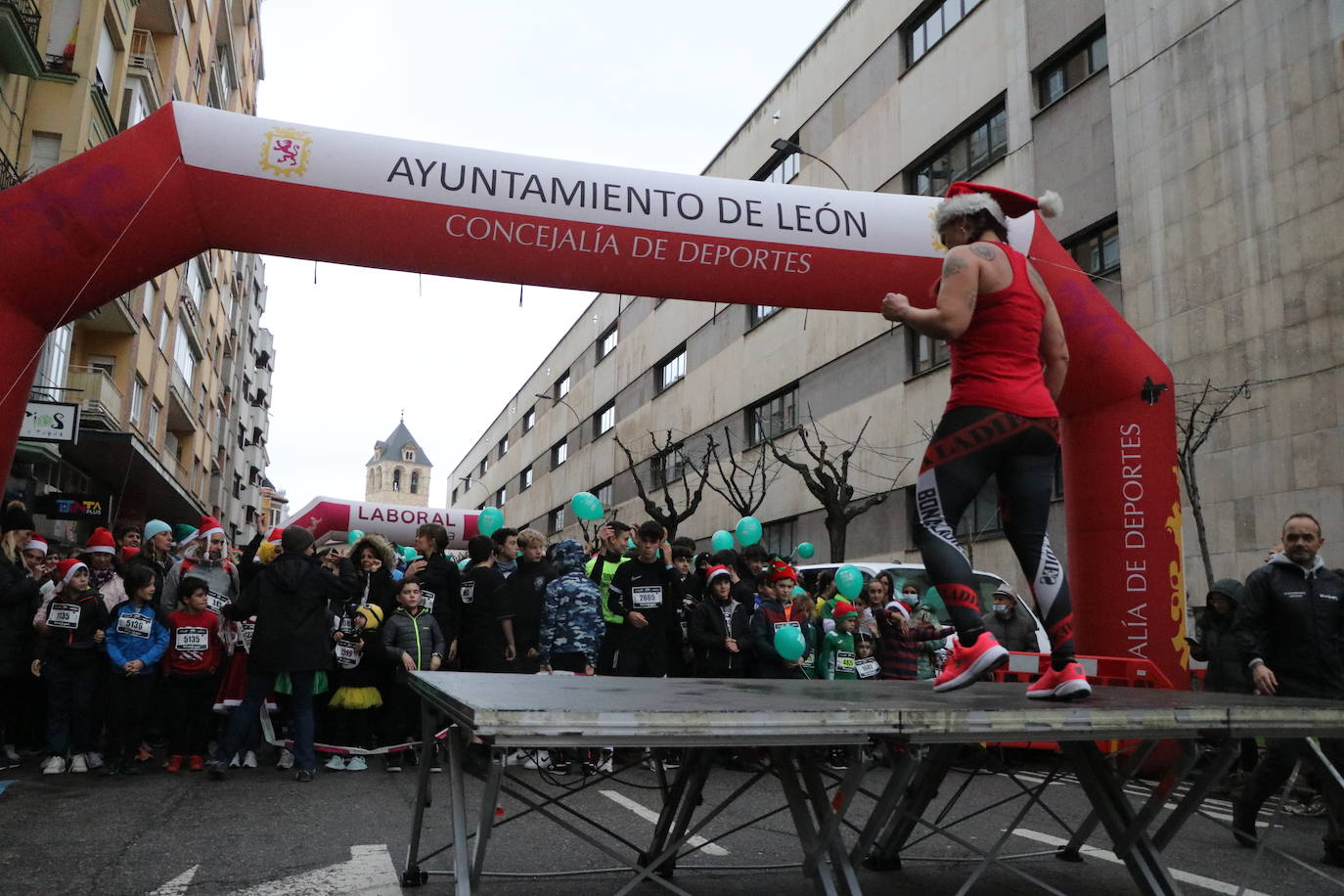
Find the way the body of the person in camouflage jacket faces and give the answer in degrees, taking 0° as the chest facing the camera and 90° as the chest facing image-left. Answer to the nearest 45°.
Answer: approximately 180°

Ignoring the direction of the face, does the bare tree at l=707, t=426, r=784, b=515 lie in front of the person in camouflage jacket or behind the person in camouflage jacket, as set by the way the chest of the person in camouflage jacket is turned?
in front

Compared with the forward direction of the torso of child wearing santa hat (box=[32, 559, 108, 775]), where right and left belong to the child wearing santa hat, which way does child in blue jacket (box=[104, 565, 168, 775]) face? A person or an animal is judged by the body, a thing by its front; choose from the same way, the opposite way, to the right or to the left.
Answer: the same way

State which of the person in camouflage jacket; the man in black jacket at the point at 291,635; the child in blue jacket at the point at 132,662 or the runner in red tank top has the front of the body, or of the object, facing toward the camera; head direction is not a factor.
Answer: the child in blue jacket

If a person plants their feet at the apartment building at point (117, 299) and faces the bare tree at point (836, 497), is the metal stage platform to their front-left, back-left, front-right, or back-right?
front-right

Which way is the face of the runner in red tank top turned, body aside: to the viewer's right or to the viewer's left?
to the viewer's left

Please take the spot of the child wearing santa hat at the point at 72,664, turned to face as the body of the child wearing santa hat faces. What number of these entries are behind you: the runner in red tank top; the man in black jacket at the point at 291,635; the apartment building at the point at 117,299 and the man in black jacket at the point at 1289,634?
1

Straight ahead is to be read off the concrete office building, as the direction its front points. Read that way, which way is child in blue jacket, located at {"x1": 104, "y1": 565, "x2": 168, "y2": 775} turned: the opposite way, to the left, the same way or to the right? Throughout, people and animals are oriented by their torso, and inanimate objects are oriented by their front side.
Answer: to the left

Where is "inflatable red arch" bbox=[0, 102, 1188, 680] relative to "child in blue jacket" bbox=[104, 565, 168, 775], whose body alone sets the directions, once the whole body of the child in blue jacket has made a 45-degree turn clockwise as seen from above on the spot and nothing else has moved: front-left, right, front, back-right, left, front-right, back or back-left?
left

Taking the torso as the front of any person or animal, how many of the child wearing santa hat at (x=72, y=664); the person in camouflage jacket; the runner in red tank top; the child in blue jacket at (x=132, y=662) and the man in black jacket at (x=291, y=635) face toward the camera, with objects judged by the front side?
2

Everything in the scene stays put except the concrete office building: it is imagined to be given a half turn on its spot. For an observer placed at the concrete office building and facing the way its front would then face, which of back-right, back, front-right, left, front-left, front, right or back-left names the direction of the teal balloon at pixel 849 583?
back

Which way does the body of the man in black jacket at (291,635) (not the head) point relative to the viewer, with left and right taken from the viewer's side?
facing away from the viewer

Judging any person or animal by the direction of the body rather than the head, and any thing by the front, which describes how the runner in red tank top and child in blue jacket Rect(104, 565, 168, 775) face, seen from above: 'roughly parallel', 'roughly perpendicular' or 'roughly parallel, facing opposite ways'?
roughly parallel, facing opposite ways

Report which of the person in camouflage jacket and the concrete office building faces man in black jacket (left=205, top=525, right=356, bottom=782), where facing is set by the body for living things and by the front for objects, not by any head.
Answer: the concrete office building

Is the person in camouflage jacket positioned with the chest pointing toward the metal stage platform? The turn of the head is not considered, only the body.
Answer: no

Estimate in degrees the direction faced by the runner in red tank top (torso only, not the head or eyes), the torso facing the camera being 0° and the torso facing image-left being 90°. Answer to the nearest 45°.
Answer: approximately 135°

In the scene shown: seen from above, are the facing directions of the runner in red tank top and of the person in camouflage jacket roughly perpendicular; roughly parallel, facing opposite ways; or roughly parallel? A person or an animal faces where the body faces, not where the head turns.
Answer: roughly parallel

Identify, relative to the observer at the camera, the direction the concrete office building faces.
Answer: facing the viewer and to the left of the viewer

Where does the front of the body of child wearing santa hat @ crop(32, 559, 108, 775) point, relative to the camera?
toward the camera

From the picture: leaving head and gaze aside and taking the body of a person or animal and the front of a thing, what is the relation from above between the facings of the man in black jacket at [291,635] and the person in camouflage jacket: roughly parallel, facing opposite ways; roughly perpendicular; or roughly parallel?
roughly parallel

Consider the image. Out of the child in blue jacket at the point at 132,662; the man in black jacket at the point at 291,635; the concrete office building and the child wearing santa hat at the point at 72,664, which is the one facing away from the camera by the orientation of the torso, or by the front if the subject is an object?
the man in black jacket
